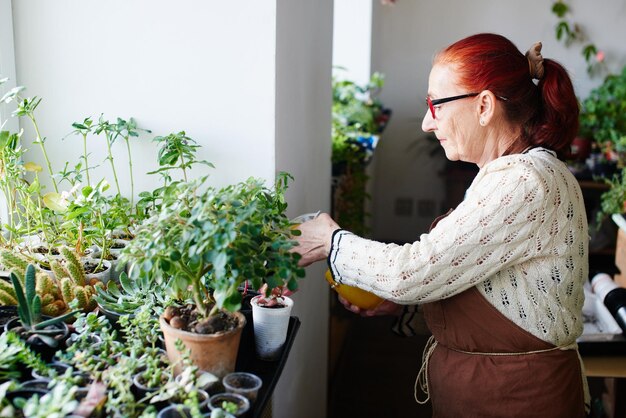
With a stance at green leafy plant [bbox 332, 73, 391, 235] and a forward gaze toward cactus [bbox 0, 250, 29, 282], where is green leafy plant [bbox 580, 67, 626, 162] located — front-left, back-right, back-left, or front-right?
back-left

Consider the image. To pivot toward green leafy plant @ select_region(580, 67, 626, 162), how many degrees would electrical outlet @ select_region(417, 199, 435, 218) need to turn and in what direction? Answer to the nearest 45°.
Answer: approximately 90° to its left

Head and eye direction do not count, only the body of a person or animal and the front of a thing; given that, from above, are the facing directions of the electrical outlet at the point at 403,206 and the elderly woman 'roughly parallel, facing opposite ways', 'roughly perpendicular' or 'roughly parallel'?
roughly perpendicular

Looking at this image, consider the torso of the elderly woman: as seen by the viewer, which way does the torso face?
to the viewer's left

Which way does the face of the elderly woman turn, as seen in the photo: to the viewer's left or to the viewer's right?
to the viewer's left

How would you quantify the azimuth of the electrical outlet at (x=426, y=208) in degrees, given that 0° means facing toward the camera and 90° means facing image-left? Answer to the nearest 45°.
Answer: approximately 0°

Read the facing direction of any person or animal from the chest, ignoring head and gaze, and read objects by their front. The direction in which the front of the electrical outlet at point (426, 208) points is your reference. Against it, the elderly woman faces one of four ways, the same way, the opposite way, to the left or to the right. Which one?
to the right
